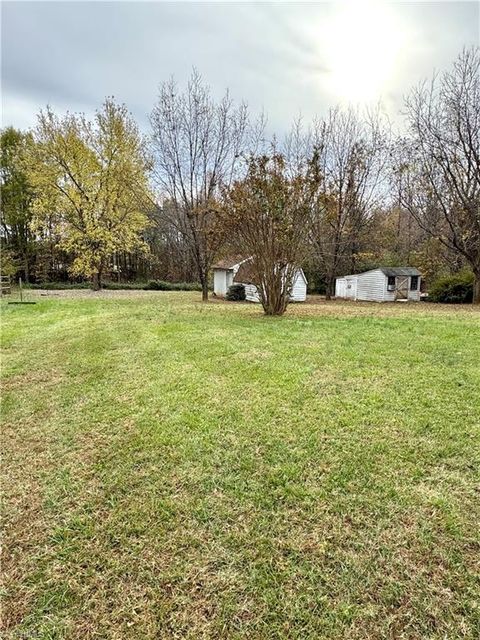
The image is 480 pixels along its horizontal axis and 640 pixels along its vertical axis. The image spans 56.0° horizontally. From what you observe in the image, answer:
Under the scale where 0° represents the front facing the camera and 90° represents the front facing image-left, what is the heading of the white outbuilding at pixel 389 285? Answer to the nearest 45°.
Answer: approximately 315°

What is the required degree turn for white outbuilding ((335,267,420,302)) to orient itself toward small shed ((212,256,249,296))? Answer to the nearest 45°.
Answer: approximately 135° to its right

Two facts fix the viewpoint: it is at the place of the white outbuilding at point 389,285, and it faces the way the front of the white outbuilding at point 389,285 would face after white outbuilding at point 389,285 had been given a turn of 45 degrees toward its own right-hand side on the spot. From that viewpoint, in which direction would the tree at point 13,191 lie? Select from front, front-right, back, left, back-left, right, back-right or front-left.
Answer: right

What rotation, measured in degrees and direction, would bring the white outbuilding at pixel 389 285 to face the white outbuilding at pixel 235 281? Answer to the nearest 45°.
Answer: approximately 135° to its right

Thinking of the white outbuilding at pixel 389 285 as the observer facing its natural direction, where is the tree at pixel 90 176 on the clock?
The tree is roughly at 4 o'clock from the white outbuilding.

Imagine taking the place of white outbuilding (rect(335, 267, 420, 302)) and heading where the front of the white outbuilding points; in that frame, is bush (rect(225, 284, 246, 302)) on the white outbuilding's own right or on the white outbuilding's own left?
on the white outbuilding's own right

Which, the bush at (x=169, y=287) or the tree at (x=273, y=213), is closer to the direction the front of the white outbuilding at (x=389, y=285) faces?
the tree

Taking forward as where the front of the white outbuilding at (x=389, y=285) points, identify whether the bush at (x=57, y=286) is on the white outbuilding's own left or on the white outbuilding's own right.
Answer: on the white outbuilding's own right

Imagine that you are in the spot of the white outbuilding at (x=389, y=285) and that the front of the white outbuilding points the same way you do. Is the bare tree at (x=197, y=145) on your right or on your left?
on your right

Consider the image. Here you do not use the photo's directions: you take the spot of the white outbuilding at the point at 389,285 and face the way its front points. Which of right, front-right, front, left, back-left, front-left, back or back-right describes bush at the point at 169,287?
back-right
